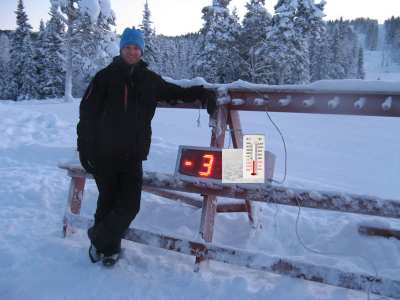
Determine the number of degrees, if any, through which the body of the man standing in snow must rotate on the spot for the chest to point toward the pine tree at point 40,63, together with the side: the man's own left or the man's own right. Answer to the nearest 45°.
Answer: approximately 180°

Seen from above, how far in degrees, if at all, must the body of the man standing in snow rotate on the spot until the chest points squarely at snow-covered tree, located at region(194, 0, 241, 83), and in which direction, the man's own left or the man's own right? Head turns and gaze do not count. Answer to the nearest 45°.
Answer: approximately 180°

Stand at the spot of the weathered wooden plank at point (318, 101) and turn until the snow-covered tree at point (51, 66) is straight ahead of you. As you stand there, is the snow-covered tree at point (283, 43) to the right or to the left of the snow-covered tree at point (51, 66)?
right

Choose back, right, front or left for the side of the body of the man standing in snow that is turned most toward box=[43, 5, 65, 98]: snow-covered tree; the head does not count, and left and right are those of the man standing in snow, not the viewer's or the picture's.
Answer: back

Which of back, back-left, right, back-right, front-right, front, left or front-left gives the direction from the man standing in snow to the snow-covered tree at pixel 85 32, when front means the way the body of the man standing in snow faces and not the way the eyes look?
back

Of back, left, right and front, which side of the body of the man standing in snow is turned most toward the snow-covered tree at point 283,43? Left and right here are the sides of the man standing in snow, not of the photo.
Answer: back

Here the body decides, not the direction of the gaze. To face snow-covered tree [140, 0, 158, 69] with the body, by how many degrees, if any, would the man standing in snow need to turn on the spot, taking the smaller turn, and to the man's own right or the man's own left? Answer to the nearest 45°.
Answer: approximately 180°

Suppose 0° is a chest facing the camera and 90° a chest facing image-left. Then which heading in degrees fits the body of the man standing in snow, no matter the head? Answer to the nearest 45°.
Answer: approximately 0°

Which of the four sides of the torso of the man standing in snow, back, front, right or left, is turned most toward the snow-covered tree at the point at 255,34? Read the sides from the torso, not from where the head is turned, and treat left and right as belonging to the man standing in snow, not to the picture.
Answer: back

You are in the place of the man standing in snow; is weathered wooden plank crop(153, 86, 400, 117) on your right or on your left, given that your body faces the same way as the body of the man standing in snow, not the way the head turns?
on your left
